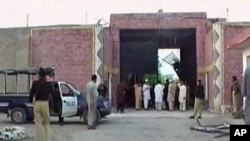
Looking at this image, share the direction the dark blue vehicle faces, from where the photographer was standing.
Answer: facing to the right of the viewer

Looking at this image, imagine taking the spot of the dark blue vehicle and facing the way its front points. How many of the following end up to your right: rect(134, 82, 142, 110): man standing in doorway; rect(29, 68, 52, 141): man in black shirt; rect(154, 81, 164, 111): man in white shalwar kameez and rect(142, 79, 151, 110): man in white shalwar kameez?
1

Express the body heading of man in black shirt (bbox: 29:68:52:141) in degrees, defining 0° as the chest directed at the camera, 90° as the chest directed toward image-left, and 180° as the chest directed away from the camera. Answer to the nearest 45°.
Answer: approximately 180°

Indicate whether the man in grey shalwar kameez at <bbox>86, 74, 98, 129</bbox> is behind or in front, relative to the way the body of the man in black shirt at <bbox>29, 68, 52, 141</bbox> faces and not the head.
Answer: in front

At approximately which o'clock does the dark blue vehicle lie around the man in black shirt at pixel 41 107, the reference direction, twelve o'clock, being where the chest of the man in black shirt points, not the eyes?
The dark blue vehicle is roughly at 12 o'clock from the man in black shirt.

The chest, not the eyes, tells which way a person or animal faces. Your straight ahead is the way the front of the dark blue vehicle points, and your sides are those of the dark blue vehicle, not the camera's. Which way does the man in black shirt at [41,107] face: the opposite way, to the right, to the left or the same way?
to the left

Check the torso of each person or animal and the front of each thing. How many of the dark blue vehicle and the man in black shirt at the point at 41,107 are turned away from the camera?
1

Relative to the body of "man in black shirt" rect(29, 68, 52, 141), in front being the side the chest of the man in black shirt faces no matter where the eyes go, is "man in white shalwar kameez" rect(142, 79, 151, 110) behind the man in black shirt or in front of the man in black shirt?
in front

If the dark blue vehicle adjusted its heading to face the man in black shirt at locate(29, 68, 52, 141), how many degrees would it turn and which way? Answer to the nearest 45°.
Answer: approximately 90° to its right

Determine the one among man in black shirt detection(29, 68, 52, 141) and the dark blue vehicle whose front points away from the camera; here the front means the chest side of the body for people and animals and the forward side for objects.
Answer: the man in black shirt
